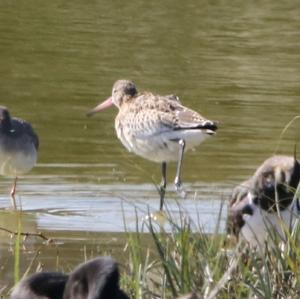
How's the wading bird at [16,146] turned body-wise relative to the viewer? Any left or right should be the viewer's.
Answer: facing the viewer and to the left of the viewer

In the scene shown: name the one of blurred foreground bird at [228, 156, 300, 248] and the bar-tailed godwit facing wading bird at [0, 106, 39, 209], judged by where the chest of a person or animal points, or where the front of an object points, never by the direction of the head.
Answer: the bar-tailed godwit

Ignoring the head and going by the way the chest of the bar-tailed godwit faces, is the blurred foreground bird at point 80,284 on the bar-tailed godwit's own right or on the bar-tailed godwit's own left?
on the bar-tailed godwit's own left

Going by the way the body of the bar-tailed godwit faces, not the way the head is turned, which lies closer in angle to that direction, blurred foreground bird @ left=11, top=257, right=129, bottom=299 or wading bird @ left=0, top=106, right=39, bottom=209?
the wading bird

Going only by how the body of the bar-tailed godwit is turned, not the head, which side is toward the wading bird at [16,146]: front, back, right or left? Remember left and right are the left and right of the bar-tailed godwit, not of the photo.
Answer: front

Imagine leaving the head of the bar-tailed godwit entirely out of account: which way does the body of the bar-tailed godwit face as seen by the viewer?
to the viewer's left

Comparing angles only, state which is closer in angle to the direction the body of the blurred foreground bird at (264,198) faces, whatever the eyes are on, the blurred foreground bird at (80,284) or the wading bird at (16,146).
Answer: the blurred foreground bird
